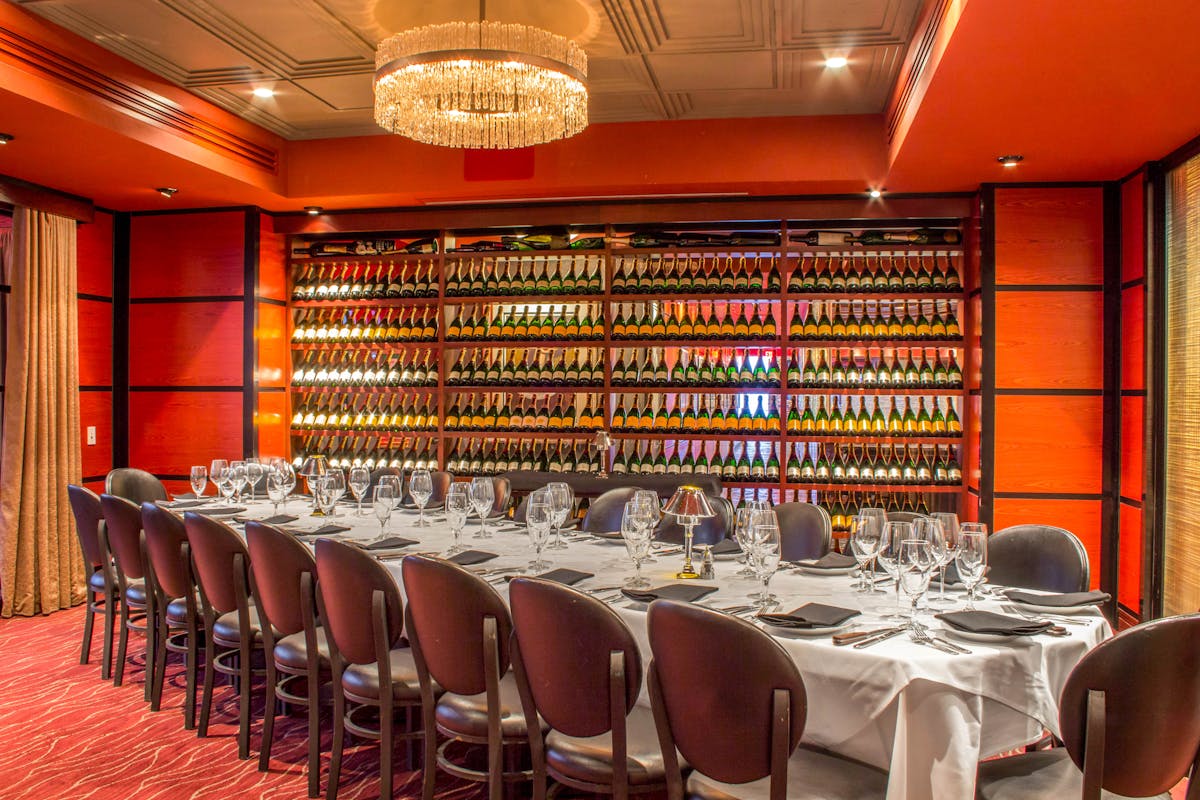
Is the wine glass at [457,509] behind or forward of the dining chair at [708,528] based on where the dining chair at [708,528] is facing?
forward

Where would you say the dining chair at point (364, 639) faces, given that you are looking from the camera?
facing away from the viewer and to the right of the viewer

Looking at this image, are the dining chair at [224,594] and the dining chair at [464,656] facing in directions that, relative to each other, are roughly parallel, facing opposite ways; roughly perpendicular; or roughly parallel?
roughly parallel

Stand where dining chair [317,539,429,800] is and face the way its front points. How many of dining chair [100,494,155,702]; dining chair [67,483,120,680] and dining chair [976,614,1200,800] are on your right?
1

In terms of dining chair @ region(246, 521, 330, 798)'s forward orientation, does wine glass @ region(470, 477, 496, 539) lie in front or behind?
in front

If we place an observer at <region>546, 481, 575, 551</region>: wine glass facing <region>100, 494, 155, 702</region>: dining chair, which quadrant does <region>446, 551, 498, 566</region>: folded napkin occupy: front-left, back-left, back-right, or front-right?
front-left

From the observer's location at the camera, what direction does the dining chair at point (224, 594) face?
facing away from the viewer and to the right of the viewer

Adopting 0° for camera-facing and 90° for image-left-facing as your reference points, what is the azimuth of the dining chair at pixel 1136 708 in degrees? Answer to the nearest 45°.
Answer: approximately 135°

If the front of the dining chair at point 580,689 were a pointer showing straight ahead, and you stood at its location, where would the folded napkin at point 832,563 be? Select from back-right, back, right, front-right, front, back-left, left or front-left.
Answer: front

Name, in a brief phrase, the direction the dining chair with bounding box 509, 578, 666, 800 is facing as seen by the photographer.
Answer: facing away from the viewer and to the right of the viewer

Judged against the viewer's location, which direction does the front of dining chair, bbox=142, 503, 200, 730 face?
facing away from the viewer and to the right of the viewer

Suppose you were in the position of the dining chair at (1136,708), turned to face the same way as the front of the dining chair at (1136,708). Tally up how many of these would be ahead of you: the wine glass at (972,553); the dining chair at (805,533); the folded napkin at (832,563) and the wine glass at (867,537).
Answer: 4

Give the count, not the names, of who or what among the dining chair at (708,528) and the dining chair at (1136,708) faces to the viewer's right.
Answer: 0

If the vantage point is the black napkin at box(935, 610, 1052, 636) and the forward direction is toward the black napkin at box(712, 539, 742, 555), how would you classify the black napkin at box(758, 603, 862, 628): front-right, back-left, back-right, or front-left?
front-left

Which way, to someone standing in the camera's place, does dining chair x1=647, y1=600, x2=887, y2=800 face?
facing away from the viewer and to the right of the viewer

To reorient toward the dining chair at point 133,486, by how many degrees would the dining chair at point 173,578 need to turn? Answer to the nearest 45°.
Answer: approximately 45° to its left
